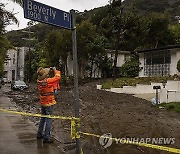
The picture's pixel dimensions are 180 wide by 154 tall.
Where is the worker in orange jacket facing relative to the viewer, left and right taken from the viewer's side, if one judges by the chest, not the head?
facing away from the viewer and to the right of the viewer

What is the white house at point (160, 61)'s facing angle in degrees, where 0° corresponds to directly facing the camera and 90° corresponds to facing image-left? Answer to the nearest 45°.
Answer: approximately 45°

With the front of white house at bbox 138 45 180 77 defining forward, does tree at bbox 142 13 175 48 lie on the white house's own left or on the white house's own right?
on the white house's own right

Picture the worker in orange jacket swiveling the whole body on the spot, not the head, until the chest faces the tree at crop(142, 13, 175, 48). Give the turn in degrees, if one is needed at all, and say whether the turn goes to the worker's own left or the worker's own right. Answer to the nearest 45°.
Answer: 0° — they already face it

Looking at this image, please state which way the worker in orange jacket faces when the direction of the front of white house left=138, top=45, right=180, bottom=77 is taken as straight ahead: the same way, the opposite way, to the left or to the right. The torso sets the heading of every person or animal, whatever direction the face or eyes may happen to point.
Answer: the opposite way
